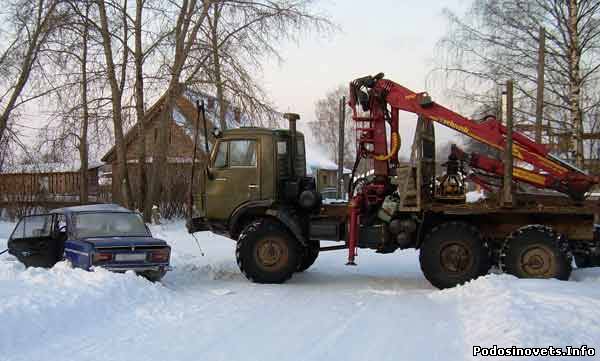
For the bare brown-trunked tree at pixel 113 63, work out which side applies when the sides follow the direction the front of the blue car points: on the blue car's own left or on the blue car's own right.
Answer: on the blue car's own right

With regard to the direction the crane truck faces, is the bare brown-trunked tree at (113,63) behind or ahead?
ahead

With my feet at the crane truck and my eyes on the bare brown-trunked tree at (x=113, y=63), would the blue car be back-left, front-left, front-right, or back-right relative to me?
front-left

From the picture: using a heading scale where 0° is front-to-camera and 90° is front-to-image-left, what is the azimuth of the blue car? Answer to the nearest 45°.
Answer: approximately 135°

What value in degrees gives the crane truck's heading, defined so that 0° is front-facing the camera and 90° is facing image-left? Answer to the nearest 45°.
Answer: approximately 90°

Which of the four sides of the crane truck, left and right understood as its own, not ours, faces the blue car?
front

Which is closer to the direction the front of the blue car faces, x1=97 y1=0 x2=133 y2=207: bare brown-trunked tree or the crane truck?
the bare brown-trunked tree
